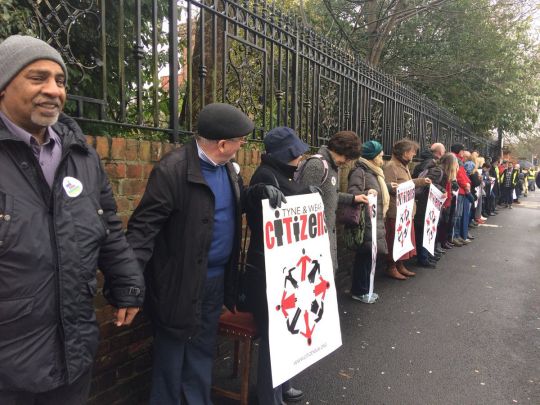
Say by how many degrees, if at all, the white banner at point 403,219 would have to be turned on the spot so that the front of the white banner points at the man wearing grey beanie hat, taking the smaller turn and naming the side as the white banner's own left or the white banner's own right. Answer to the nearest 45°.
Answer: approximately 45° to the white banner's own right

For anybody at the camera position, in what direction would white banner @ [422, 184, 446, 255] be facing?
facing the viewer and to the right of the viewer

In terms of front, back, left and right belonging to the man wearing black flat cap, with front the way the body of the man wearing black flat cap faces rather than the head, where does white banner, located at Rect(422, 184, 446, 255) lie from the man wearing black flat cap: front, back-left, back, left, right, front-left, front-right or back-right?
left

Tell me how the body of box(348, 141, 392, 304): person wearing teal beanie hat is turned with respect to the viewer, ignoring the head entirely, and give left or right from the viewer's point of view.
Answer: facing to the right of the viewer

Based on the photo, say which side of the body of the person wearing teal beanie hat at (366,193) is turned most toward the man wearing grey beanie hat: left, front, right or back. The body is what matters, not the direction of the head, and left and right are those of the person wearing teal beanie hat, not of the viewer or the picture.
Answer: right

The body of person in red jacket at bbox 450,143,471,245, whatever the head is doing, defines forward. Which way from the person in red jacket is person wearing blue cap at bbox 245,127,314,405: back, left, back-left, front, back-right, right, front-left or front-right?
right

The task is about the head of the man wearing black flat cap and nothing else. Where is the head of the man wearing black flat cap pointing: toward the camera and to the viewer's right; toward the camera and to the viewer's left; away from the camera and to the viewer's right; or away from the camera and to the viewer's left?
away from the camera and to the viewer's right

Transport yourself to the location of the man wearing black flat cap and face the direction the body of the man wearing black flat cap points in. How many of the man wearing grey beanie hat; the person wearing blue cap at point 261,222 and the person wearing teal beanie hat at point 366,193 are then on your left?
2

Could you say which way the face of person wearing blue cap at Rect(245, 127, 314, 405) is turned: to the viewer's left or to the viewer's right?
to the viewer's right

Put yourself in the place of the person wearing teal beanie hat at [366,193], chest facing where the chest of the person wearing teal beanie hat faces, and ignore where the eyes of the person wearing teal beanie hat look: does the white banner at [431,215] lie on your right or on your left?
on your left

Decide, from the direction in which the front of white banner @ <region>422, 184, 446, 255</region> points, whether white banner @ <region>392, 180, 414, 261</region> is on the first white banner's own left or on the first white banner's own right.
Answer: on the first white banner's own right

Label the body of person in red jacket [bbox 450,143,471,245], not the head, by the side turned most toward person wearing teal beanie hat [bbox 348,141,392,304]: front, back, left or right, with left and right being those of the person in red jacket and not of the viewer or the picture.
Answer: right

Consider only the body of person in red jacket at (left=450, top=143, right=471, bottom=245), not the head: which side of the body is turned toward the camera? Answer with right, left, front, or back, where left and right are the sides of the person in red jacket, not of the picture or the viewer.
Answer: right
